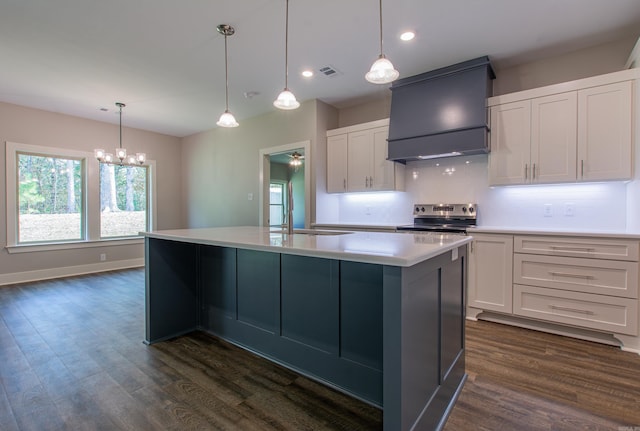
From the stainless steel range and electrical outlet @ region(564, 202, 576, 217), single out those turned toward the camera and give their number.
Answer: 2

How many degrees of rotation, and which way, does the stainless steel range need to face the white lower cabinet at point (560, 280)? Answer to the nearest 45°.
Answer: approximately 45° to its left

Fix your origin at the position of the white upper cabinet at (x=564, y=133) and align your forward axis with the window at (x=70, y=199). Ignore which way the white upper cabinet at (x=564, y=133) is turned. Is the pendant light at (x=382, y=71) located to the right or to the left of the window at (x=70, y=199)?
left

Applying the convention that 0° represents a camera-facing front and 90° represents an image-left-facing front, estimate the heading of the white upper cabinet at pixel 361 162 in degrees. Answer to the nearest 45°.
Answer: approximately 45°

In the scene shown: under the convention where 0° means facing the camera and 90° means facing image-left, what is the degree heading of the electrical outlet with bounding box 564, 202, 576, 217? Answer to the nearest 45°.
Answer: approximately 0°

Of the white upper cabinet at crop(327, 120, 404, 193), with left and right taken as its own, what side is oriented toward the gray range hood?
left

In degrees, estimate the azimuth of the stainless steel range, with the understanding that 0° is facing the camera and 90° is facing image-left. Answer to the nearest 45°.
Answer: approximately 0°

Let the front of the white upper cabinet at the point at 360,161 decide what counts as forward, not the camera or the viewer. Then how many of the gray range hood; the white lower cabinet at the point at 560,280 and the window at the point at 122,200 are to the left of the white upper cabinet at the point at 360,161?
2
